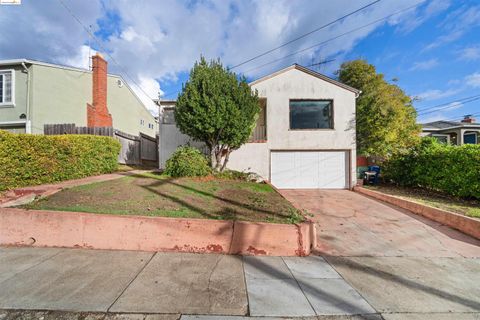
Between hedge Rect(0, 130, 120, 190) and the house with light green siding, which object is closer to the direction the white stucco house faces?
the hedge

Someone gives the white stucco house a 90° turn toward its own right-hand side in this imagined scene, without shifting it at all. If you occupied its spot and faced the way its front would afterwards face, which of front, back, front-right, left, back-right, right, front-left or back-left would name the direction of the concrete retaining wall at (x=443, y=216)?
back-left

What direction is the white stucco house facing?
toward the camera

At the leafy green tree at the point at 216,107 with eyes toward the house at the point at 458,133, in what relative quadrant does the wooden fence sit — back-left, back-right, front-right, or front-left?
back-left

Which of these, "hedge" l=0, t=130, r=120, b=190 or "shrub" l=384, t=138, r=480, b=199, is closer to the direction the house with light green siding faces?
the hedge

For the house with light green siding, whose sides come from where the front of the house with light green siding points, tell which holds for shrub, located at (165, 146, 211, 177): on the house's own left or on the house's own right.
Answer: on the house's own left

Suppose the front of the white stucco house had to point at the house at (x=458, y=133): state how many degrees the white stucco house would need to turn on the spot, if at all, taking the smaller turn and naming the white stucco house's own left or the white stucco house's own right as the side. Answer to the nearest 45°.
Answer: approximately 135° to the white stucco house's own left

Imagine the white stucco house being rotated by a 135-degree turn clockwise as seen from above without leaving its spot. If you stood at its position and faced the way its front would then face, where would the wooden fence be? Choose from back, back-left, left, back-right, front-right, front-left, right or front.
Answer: front-left

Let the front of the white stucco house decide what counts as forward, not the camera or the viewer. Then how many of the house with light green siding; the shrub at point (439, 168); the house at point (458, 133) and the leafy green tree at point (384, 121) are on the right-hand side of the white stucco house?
1

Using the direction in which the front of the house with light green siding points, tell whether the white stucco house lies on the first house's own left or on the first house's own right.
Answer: on the first house's own left

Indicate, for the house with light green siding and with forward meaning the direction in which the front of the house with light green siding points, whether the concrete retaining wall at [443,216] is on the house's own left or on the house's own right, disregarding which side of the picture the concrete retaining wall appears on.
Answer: on the house's own left

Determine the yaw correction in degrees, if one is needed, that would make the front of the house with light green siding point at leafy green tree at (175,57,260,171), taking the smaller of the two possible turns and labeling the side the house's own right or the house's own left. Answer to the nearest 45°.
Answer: approximately 90° to the house's own left

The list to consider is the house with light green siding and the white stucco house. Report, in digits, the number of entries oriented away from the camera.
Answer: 0

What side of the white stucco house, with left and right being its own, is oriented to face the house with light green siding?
right

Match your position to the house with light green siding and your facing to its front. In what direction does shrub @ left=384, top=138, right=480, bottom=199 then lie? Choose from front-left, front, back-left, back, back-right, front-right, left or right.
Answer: left

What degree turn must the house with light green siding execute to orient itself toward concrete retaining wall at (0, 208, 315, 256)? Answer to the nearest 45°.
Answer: approximately 45° to its left

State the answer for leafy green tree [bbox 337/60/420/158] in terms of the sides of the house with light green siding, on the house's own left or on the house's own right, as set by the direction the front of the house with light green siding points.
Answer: on the house's own left

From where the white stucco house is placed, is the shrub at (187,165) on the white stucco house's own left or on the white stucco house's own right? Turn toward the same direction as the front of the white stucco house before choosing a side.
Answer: on the white stucco house's own right

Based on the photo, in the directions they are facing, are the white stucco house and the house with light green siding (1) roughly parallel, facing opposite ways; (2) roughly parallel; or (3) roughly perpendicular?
roughly parallel
